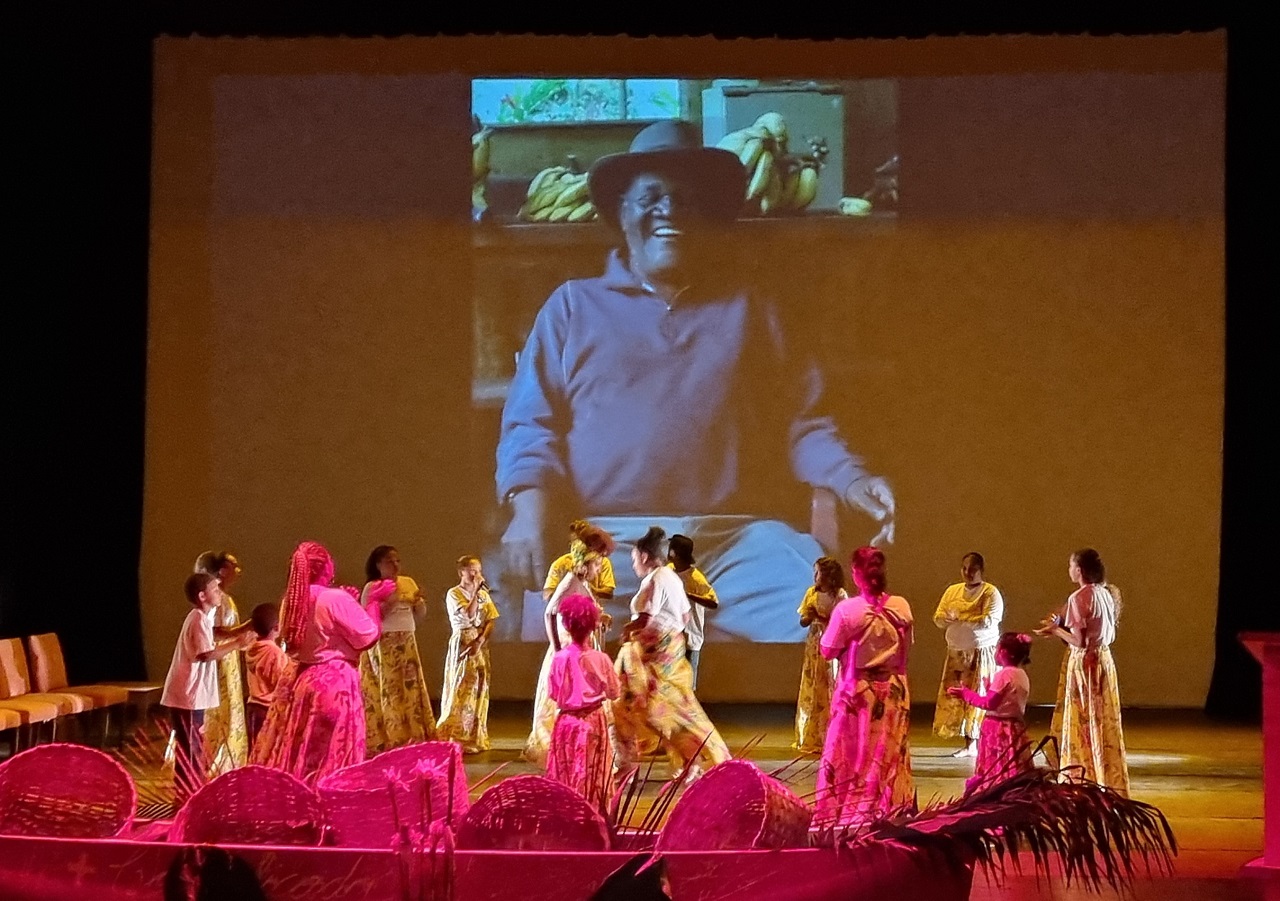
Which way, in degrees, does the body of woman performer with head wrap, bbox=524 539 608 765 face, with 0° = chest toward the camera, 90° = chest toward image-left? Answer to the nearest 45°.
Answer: approximately 315°

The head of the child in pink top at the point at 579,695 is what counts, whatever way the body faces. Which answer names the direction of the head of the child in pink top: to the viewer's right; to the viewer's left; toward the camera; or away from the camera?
away from the camera

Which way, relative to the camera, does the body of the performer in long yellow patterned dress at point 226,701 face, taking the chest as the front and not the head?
to the viewer's right

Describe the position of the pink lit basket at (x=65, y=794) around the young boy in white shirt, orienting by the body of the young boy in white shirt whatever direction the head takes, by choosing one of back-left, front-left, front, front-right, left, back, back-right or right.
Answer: right

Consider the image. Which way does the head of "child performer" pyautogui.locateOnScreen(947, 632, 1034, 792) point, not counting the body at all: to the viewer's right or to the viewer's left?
to the viewer's left

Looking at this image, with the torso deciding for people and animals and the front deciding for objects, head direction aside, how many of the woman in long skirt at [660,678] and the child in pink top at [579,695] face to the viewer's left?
1

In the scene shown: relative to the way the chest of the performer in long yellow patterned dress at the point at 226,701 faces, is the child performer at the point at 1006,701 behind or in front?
in front

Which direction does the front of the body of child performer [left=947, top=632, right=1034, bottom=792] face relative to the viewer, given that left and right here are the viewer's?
facing to the left of the viewer

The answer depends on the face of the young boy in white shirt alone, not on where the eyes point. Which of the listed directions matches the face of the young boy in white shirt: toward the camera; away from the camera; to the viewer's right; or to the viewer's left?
to the viewer's right

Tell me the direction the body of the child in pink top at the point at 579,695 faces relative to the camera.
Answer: away from the camera

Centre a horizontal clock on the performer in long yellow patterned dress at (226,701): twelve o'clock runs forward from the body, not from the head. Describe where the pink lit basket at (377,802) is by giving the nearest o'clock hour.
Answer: The pink lit basket is roughly at 3 o'clock from the performer in long yellow patterned dress.

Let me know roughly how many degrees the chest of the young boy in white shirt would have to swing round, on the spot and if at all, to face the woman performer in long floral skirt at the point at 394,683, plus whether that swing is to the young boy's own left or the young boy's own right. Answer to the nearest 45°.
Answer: approximately 45° to the young boy's own left

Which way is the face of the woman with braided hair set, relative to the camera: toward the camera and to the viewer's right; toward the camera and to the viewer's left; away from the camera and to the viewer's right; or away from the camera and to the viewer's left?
away from the camera and to the viewer's right

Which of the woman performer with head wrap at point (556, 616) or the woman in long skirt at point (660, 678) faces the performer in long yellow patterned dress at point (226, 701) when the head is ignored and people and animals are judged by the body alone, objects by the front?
the woman in long skirt

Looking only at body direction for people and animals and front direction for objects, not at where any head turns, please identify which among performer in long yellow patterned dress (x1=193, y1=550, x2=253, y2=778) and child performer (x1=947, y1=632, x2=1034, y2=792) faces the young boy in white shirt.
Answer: child performer (x1=947, y1=632, x2=1034, y2=792)
